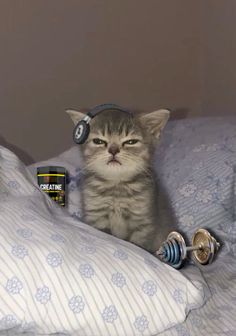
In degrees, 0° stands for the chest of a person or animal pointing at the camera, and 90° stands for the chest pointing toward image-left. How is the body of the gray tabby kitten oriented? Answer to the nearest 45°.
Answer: approximately 0°
